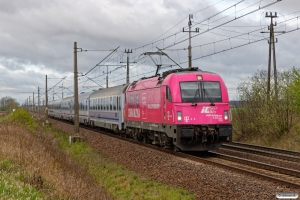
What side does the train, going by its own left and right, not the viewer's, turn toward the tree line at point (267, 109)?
left
